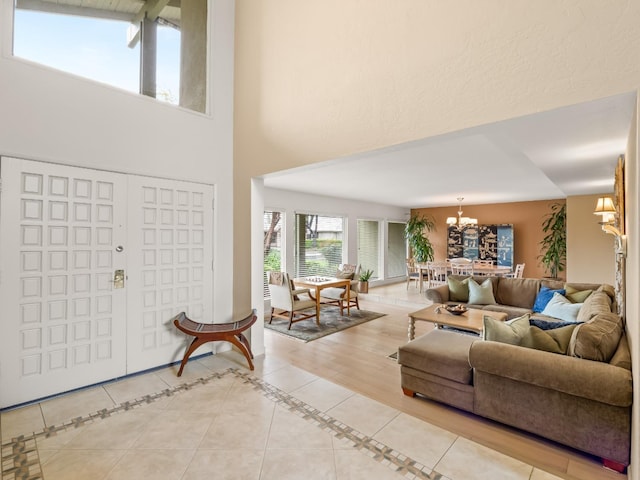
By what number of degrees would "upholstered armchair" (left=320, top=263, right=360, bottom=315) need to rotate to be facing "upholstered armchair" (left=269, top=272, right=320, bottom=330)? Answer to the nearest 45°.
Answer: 0° — it already faces it

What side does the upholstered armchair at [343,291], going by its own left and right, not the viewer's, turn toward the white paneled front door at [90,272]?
front

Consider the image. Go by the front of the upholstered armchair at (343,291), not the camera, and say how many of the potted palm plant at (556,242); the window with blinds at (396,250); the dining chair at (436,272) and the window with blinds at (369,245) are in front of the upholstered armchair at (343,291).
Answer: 0

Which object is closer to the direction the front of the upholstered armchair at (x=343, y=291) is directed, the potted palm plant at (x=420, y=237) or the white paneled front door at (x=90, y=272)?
the white paneled front door

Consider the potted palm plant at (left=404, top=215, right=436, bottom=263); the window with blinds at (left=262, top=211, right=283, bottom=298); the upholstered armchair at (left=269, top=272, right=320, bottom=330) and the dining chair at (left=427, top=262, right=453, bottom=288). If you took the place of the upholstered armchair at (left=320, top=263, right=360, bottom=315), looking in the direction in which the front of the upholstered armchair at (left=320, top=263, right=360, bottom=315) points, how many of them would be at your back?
2

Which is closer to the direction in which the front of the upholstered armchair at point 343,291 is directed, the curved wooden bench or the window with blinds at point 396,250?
the curved wooden bench

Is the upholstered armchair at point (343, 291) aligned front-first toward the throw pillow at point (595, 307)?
no

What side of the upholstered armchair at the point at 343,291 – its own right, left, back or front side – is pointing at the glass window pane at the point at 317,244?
right

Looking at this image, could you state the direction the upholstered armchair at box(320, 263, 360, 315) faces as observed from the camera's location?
facing the viewer and to the left of the viewer

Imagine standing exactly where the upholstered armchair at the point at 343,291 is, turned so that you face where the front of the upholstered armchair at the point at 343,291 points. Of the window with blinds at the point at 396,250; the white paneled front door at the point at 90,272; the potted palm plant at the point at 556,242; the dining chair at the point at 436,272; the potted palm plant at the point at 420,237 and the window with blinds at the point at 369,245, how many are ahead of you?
1

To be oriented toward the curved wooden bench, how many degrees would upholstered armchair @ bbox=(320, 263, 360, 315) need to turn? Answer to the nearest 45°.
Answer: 0° — it already faces it

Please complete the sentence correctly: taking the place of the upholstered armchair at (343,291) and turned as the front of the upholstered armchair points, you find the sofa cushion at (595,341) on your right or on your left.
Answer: on your left

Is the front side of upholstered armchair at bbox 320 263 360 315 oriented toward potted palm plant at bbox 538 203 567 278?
no

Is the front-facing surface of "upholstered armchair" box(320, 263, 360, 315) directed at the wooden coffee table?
no
